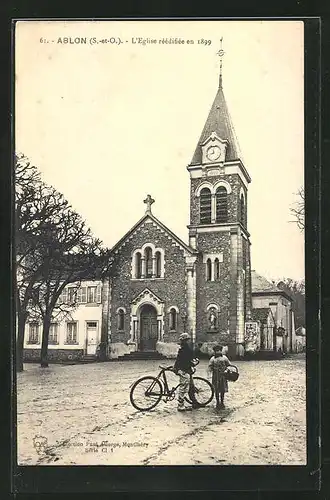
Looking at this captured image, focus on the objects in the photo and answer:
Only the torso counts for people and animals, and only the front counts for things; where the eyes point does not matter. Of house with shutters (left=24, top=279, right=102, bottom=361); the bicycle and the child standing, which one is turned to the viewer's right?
the bicycle

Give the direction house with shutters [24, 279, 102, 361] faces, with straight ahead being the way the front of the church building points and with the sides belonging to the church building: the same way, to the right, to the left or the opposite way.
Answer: the same way

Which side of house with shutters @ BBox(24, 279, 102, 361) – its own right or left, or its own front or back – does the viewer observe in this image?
front

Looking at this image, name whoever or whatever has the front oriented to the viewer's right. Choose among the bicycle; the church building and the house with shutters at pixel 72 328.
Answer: the bicycle

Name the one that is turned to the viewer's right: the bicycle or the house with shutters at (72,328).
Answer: the bicycle

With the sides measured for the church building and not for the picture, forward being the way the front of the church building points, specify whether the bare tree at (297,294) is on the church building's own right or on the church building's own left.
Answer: on the church building's own left

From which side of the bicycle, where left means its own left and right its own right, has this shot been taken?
right

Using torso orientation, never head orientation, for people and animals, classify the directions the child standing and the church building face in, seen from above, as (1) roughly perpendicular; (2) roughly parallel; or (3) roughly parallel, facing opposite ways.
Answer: roughly parallel

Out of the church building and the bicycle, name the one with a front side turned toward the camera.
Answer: the church building

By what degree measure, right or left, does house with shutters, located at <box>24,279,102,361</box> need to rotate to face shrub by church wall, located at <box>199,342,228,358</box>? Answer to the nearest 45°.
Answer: approximately 90° to its left

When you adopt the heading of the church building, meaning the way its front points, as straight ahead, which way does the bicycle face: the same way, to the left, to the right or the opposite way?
to the left
